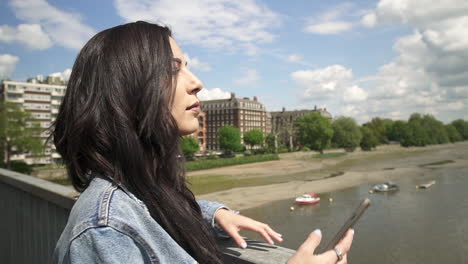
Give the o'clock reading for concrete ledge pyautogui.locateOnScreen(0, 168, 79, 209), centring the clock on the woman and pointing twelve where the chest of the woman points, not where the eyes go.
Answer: The concrete ledge is roughly at 8 o'clock from the woman.

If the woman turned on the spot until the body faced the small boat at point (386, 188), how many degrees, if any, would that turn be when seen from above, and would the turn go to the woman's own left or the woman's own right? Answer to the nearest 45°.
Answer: approximately 45° to the woman's own left

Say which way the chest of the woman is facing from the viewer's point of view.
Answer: to the viewer's right

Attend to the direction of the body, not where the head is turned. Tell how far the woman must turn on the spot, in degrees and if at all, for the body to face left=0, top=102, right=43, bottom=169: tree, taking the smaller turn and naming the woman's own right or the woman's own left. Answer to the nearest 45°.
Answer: approximately 135° to the woman's own left

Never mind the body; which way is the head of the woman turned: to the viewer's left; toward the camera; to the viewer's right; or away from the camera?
to the viewer's right

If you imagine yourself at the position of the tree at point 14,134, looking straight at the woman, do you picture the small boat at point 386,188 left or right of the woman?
left
